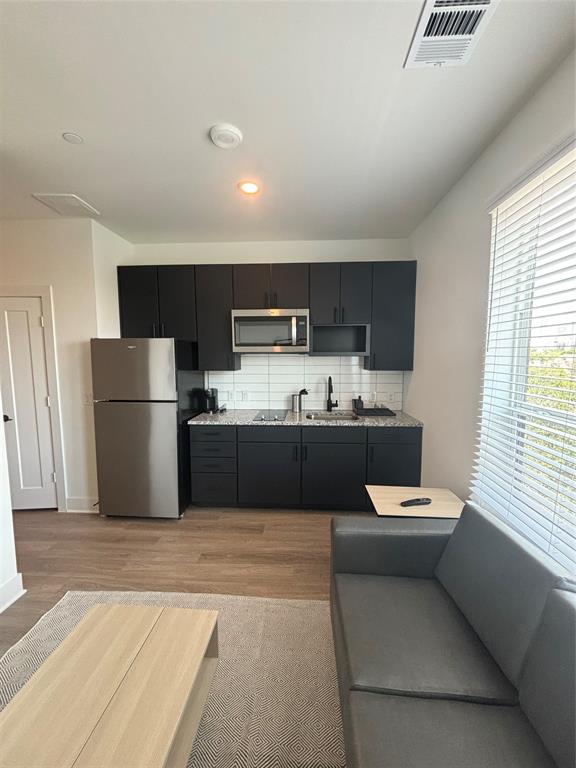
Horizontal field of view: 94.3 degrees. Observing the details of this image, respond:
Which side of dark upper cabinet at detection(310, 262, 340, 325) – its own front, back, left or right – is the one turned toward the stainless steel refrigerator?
right

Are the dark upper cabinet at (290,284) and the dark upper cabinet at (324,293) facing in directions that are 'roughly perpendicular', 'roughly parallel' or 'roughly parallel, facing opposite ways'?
roughly parallel

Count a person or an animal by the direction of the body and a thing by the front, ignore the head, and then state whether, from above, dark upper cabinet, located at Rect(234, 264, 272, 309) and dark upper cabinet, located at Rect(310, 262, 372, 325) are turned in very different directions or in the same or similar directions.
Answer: same or similar directions

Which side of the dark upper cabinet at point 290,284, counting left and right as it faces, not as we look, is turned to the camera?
front

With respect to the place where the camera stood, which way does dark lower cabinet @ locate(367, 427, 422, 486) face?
facing the viewer

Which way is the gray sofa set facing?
to the viewer's left

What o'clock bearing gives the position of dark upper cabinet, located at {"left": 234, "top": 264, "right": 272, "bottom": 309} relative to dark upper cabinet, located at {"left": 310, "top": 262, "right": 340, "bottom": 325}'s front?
dark upper cabinet, located at {"left": 234, "top": 264, "right": 272, "bottom": 309} is roughly at 3 o'clock from dark upper cabinet, located at {"left": 310, "top": 262, "right": 340, "bottom": 325}.

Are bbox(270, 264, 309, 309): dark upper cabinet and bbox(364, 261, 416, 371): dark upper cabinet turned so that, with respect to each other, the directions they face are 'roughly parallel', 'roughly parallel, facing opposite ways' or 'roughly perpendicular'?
roughly parallel

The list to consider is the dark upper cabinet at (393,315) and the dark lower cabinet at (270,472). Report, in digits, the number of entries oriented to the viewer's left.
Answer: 0

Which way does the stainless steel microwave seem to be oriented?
toward the camera

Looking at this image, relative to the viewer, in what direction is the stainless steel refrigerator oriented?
toward the camera

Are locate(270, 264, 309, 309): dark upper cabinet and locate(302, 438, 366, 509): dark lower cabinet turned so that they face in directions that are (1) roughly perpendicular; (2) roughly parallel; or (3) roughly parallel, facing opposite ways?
roughly parallel

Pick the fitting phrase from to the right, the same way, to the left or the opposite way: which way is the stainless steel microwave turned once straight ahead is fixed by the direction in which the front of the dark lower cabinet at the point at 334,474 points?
the same way

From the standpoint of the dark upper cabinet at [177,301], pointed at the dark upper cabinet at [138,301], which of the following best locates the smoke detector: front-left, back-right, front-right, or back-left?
back-left

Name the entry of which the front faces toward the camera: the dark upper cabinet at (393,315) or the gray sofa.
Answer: the dark upper cabinet

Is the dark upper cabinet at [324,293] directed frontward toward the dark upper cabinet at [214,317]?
no

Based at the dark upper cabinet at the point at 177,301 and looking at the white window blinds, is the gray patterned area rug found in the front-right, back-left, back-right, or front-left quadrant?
front-right

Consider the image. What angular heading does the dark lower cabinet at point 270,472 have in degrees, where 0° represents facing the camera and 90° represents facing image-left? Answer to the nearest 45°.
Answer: approximately 0°
